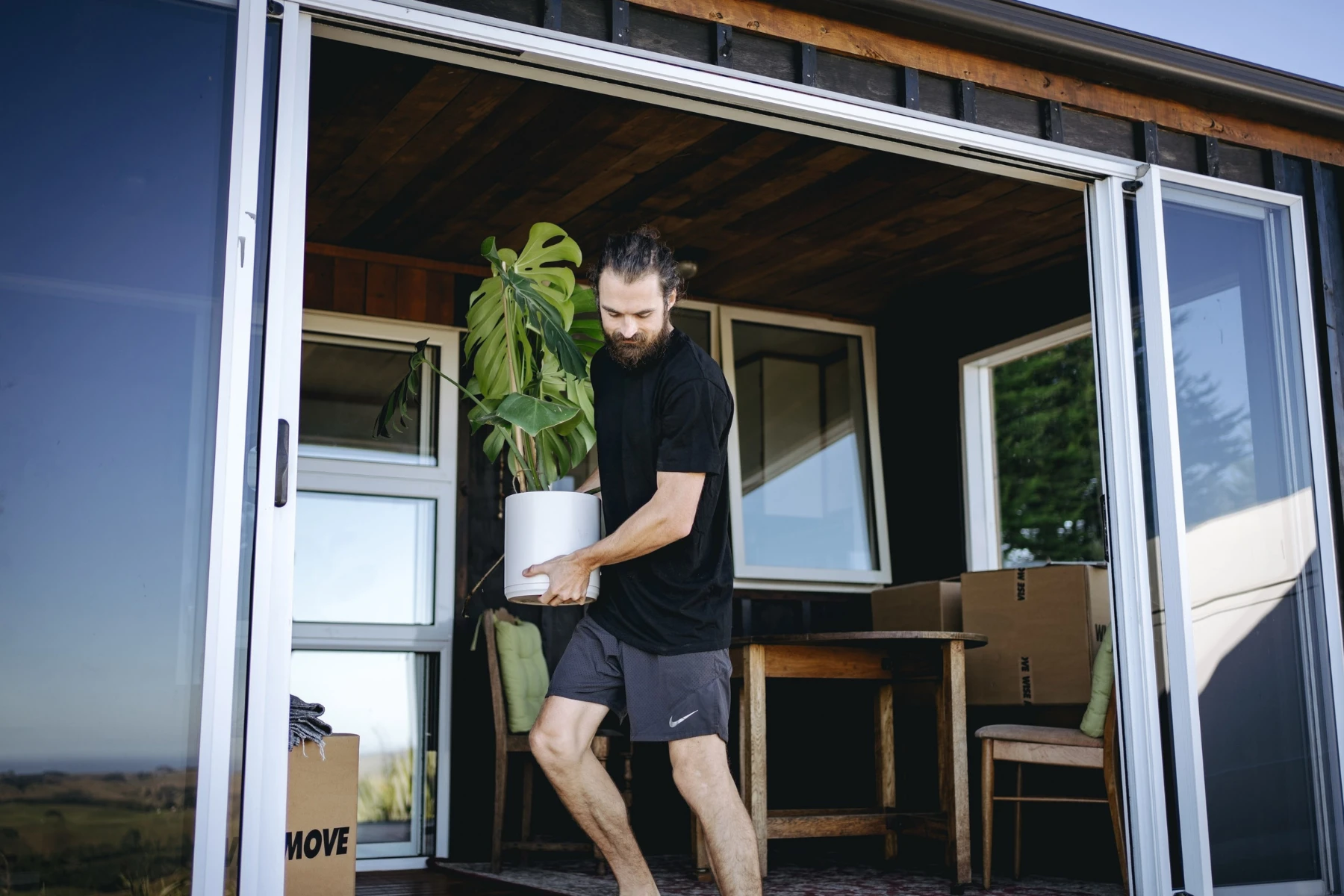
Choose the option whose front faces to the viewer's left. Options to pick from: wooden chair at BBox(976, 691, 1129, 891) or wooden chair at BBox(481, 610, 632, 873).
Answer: wooden chair at BBox(976, 691, 1129, 891)

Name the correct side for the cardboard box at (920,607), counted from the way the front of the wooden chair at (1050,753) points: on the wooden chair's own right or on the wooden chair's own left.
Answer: on the wooden chair's own right

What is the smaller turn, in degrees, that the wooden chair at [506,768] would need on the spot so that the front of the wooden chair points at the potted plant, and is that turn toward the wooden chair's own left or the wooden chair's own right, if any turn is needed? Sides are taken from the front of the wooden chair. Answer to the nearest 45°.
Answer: approximately 90° to the wooden chair's own right

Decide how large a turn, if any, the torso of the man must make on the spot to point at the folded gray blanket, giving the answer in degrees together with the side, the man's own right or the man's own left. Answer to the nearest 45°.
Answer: approximately 45° to the man's own right

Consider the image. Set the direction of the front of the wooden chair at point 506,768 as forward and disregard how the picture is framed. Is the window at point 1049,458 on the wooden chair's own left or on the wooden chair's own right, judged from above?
on the wooden chair's own left

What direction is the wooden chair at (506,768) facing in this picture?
to the viewer's right

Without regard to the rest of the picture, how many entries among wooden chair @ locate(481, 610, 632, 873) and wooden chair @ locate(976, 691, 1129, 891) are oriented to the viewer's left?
1

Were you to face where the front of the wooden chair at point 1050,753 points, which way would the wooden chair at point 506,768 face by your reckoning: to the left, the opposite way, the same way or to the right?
the opposite way

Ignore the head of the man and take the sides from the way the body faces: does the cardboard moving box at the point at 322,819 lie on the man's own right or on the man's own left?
on the man's own right

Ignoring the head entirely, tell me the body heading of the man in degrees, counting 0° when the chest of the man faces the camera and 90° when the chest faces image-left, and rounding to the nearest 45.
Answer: approximately 45°

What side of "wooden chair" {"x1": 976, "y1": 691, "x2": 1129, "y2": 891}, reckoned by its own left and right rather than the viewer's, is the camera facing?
left
